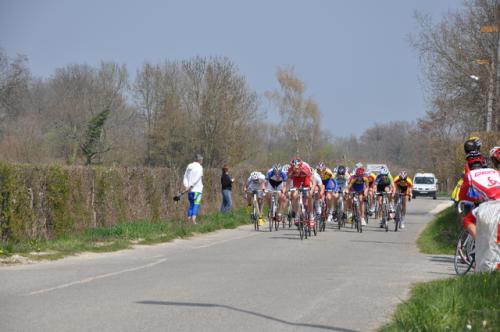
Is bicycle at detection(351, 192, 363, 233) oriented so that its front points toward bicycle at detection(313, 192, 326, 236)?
no

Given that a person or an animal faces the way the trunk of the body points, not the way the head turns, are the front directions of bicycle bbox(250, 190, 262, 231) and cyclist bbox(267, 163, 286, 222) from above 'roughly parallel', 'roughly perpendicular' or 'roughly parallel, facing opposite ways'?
roughly parallel

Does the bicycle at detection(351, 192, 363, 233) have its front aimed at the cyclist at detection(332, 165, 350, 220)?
no

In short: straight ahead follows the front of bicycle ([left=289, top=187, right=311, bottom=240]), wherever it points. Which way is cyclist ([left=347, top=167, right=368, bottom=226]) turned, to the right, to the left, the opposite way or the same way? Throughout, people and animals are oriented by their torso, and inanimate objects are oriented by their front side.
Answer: the same way

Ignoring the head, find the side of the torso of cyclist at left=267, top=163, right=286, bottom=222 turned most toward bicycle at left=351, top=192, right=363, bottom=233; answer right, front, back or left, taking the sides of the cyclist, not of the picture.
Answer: left

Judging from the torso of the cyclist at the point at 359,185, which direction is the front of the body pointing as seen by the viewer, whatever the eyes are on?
toward the camera

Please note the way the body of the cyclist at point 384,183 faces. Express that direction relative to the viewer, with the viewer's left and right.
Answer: facing the viewer

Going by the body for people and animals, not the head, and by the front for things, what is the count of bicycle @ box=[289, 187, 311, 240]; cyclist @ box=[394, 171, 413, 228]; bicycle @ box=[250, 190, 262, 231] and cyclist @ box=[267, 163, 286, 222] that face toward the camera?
4

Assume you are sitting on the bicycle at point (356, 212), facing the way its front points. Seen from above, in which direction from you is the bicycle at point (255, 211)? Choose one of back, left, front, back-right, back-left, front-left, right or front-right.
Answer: right

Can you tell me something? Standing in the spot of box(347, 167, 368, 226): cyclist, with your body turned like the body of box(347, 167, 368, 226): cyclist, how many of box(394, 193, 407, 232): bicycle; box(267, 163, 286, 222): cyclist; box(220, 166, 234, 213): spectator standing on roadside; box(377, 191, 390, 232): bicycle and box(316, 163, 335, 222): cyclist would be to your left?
2

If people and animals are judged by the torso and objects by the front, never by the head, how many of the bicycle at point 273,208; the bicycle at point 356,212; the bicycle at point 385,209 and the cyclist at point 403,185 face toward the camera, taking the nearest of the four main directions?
4

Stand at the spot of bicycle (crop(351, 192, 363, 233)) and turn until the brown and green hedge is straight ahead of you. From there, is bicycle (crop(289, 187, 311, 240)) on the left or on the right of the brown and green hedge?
left

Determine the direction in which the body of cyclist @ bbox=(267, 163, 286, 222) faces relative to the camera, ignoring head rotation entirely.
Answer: toward the camera
